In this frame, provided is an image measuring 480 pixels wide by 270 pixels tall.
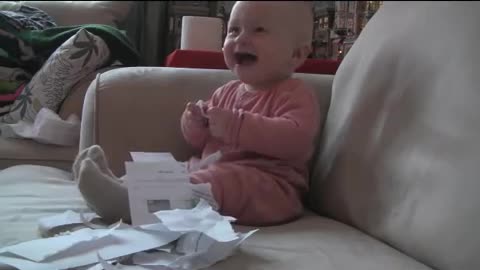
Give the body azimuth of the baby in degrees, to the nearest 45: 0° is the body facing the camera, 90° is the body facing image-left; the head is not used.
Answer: approximately 45°

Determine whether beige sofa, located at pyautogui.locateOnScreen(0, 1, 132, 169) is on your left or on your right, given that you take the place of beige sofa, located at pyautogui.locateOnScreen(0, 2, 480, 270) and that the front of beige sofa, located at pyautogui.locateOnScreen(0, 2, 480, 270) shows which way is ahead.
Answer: on your right

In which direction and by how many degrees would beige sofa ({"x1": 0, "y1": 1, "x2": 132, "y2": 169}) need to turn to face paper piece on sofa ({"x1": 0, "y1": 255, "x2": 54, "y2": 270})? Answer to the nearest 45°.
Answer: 0° — it already faces it
